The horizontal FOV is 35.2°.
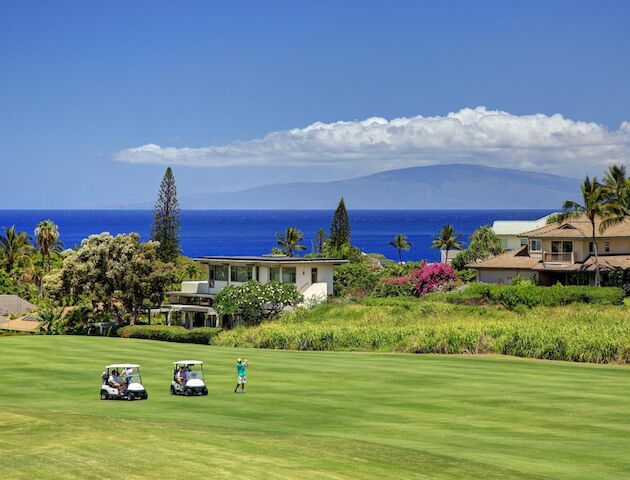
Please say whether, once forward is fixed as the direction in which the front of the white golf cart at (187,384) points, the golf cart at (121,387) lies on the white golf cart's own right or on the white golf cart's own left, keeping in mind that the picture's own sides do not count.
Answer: on the white golf cart's own right

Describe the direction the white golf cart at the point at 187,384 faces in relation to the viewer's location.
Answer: facing the viewer and to the right of the viewer
